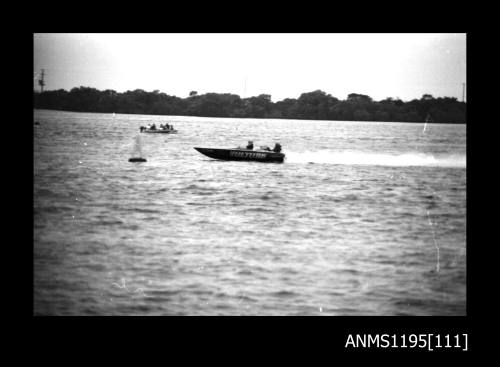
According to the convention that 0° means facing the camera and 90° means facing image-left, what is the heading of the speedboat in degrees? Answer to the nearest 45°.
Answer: approximately 90°
